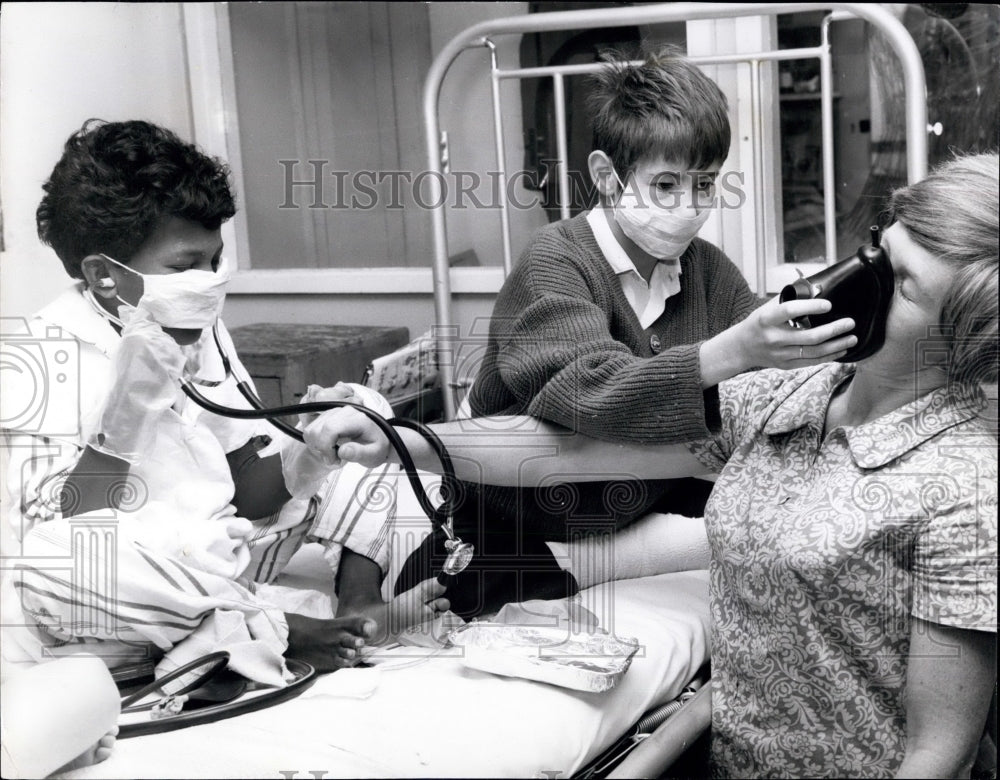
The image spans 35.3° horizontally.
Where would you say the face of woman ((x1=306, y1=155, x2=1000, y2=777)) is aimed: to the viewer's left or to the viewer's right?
to the viewer's left

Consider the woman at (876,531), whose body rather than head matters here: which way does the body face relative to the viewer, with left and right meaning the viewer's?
facing the viewer and to the left of the viewer

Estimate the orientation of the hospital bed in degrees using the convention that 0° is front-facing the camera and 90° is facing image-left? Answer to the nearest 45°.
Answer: approximately 45°
